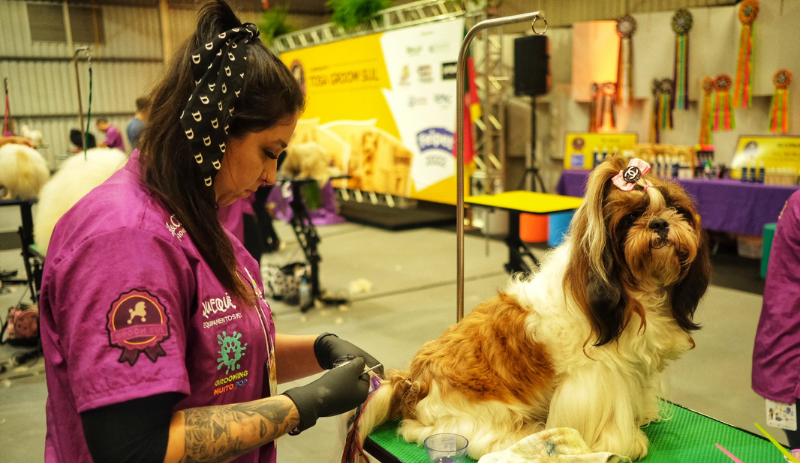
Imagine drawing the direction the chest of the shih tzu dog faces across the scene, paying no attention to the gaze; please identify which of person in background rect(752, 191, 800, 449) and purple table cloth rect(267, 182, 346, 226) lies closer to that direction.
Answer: the person in background

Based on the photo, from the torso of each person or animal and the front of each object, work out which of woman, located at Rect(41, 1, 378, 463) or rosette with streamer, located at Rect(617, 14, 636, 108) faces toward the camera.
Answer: the rosette with streamer

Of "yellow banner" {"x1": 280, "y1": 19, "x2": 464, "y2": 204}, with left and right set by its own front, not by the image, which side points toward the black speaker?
left

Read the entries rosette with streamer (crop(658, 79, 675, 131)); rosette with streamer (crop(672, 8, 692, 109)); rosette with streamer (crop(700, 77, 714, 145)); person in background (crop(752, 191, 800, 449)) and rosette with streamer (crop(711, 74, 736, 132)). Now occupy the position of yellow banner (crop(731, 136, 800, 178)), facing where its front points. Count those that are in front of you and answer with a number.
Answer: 1

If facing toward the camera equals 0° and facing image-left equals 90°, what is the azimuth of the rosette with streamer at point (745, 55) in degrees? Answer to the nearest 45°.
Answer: approximately 0°

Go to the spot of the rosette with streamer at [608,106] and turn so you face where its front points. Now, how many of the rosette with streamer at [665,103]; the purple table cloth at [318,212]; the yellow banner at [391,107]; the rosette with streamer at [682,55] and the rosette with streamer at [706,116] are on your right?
2

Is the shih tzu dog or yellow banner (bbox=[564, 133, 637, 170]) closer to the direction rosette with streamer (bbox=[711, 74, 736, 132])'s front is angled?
the shih tzu dog

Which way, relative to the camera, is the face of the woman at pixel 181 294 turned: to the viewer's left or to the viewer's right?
to the viewer's right

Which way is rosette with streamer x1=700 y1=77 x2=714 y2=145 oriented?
toward the camera

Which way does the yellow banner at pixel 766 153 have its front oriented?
toward the camera

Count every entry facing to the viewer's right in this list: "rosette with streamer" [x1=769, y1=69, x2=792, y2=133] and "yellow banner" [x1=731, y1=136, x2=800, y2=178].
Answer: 0

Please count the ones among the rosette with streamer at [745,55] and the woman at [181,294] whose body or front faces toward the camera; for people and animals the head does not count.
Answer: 1

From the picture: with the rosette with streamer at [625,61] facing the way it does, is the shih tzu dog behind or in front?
in front

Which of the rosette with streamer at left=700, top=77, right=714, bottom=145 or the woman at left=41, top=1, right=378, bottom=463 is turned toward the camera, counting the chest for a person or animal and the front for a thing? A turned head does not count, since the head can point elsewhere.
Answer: the rosette with streamer

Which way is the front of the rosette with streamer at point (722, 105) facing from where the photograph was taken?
facing the viewer

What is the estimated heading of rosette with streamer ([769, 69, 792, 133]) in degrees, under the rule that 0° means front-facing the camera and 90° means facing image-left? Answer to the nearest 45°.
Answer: approximately 0°

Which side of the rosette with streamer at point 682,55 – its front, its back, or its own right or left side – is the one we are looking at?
front

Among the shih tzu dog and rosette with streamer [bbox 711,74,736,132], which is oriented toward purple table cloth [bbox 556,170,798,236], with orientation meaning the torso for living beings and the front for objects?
the rosette with streamer
